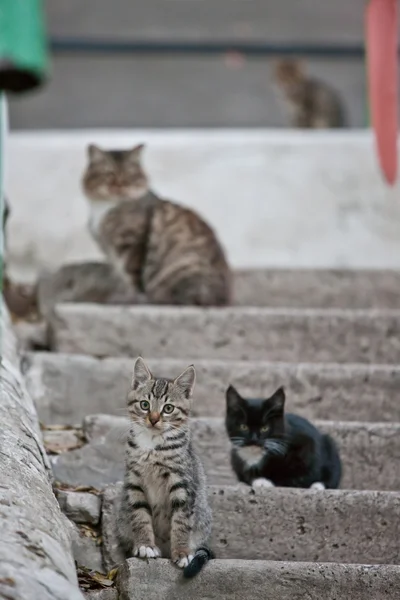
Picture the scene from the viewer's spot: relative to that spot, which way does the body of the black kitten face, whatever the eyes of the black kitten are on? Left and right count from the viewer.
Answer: facing the viewer and to the left of the viewer

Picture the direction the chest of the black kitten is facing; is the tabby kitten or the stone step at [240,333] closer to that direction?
the tabby kitten

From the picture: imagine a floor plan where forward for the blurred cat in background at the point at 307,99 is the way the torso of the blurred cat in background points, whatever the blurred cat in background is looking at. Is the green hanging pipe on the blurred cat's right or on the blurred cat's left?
on the blurred cat's left

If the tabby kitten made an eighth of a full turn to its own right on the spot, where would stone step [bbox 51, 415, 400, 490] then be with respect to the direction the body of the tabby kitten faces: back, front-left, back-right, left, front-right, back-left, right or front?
back

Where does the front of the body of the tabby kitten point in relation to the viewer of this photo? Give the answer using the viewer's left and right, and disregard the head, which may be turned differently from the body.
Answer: facing the viewer

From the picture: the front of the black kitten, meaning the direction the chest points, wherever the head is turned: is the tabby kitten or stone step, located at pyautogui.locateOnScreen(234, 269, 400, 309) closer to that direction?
the tabby kitten

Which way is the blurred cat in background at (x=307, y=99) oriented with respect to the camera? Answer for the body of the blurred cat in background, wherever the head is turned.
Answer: to the viewer's left

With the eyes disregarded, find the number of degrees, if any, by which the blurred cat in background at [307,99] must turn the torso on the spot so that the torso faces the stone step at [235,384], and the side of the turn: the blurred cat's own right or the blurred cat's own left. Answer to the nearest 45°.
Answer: approximately 90° to the blurred cat's own left

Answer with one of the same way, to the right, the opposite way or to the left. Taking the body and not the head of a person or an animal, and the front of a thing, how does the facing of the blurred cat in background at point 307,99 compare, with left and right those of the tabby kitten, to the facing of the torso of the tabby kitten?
to the right

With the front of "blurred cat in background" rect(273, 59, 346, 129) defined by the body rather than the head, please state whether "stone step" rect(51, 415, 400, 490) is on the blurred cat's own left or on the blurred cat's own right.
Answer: on the blurred cat's own left

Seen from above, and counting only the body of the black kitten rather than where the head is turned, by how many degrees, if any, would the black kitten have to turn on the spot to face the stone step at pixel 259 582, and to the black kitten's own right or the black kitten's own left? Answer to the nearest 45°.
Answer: approximately 45° to the black kitten's own left

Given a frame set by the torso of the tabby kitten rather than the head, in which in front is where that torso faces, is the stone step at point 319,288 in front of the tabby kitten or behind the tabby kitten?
behind

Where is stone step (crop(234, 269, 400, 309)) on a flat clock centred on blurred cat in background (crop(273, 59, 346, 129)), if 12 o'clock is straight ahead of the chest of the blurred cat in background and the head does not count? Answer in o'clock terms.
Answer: The stone step is roughly at 9 o'clock from the blurred cat in background.

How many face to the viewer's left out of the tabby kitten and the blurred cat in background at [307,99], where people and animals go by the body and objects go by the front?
1

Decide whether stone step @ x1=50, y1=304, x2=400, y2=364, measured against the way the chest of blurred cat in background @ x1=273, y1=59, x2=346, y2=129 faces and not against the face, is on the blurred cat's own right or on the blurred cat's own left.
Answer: on the blurred cat's own left

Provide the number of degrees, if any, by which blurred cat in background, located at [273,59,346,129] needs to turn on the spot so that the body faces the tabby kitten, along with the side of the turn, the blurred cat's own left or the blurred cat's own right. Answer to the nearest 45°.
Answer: approximately 90° to the blurred cat's own left
